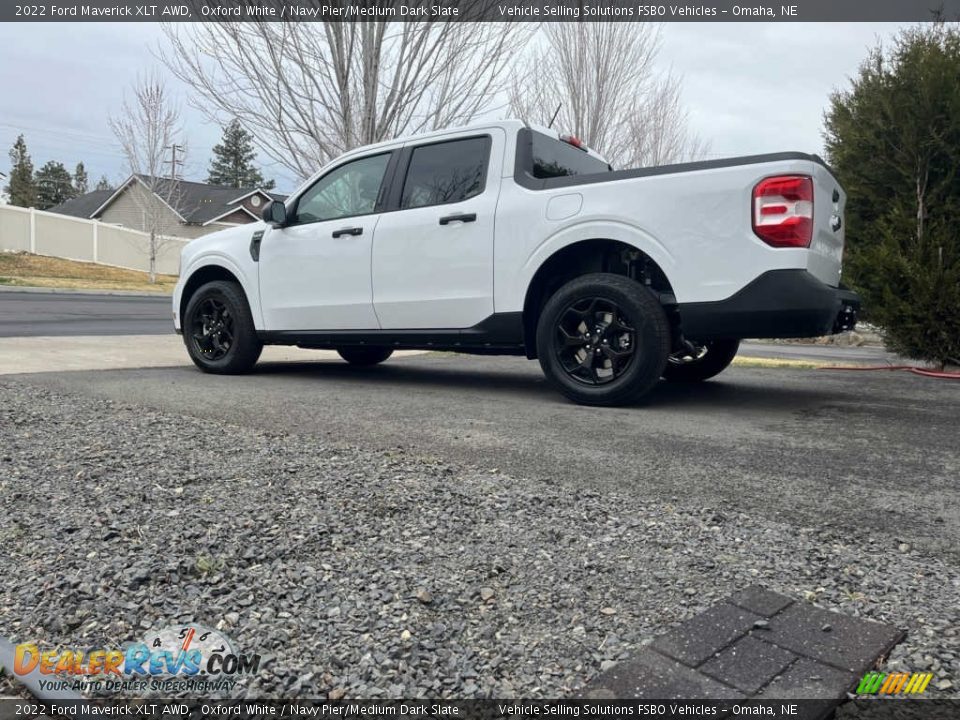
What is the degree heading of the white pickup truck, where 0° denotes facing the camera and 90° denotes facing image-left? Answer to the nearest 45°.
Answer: approximately 135°

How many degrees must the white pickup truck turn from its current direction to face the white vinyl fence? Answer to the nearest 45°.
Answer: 0° — it already faces it

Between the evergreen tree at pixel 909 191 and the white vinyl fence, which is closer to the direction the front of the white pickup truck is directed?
the white vinyl fence
